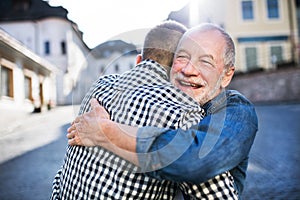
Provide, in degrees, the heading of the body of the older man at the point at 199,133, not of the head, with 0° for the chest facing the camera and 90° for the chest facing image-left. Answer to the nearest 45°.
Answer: approximately 45°

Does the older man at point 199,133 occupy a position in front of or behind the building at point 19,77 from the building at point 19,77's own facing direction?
in front

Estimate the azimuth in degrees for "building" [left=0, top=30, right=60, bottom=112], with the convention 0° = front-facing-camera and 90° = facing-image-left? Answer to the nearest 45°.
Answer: approximately 315°

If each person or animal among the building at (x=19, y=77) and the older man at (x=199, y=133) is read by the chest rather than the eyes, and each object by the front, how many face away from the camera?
0

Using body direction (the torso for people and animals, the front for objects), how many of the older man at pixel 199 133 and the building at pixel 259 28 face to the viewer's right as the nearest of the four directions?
0

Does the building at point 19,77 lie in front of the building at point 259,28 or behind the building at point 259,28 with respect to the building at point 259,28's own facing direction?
in front

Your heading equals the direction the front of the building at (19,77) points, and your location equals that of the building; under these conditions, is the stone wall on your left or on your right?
on your left
